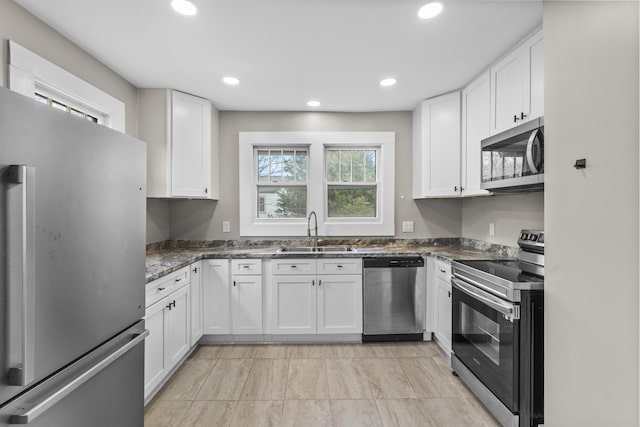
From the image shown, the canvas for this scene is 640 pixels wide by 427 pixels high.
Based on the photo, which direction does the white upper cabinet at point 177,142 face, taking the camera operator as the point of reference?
facing the viewer and to the right of the viewer

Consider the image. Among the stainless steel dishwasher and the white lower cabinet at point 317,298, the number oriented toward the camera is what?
2

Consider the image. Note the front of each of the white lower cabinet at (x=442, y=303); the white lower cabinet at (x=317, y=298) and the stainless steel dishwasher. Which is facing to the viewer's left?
the white lower cabinet at (x=442, y=303)

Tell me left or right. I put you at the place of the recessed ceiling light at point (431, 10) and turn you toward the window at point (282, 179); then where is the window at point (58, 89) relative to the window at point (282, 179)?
left

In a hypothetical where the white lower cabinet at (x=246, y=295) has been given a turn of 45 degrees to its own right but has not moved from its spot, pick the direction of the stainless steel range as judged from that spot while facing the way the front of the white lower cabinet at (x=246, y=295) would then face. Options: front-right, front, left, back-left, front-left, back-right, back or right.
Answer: left

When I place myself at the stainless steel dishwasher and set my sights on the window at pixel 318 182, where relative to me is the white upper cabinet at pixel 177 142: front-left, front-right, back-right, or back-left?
front-left

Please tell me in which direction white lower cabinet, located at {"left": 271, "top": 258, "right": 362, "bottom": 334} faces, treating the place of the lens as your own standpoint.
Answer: facing the viewer

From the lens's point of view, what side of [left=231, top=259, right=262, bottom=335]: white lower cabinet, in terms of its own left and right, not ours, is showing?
front

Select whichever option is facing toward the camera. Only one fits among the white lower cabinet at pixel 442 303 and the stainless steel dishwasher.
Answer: the stainless steel dishwasher

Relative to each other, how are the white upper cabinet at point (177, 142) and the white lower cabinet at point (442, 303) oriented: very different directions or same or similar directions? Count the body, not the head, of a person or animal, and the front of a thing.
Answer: very different directions

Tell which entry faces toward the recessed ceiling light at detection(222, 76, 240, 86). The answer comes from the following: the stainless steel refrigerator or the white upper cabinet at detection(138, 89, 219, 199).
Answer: the white upper cabinet

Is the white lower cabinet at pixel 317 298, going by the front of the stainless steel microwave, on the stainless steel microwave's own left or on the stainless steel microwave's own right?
on the stainless steel microwave's own right

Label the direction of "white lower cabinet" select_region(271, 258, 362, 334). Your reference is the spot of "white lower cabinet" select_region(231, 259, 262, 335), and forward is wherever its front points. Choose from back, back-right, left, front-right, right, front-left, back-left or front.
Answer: left

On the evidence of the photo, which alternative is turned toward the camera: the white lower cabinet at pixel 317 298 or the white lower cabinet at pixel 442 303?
the white lower cabinet at pixel 317 298

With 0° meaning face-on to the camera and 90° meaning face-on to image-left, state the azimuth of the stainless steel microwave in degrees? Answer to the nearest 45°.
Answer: approximately 45°

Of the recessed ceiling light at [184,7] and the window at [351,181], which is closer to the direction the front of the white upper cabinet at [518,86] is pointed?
the recessed ceiling light
